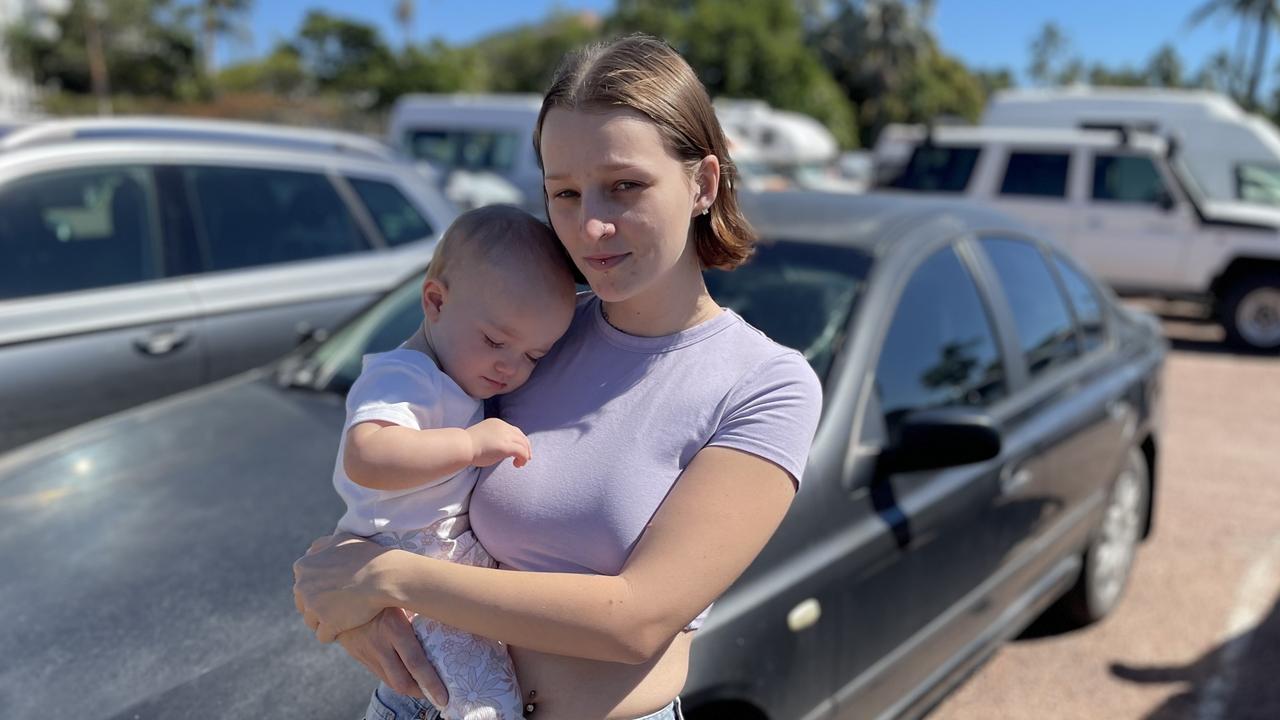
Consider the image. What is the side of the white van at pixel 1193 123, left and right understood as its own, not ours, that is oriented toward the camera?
right

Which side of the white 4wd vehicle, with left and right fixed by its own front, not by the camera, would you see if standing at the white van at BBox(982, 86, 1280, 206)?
left

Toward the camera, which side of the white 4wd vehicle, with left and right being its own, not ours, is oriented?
right

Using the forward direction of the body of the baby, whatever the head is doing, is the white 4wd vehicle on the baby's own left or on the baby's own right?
on the baby's own left

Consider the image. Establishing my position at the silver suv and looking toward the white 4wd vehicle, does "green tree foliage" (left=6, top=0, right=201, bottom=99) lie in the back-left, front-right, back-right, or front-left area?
front-left

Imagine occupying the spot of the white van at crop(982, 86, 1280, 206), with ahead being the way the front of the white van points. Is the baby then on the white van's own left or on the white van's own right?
on the white van's own right

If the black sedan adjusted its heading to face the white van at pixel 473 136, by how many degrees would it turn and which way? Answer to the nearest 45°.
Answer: approximately 135° to its right

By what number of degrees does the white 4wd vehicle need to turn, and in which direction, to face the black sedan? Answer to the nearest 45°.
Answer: approximately 90° to its right

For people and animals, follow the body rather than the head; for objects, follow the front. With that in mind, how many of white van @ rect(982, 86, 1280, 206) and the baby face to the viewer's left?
0

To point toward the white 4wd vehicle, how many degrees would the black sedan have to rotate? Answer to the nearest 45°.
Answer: approximately 180°

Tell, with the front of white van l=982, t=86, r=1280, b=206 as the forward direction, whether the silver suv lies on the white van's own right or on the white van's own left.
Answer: on the white van's own right
